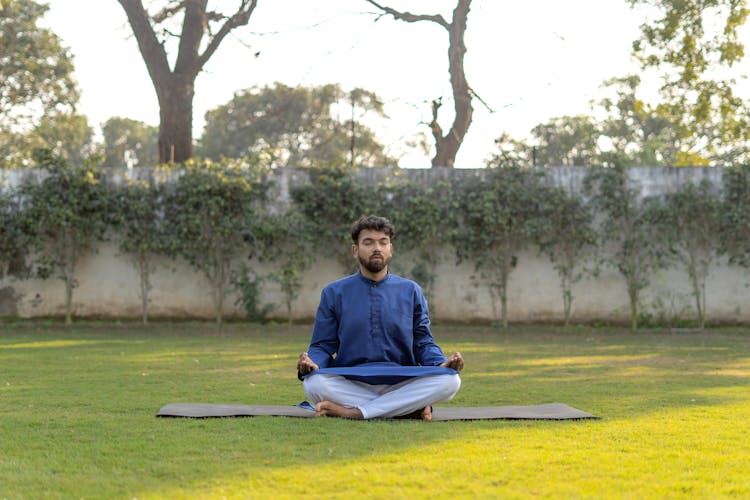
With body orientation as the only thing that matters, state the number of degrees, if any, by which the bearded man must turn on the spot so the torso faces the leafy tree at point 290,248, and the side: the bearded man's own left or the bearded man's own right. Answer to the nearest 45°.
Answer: approximately 180°

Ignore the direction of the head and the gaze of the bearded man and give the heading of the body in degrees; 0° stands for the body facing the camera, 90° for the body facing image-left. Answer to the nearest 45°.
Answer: approximately 0°

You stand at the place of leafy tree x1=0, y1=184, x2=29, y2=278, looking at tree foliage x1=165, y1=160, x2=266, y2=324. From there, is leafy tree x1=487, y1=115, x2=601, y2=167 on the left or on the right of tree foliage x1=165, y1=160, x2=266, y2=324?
left

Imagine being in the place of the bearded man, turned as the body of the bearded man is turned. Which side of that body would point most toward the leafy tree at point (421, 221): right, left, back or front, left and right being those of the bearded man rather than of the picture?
back

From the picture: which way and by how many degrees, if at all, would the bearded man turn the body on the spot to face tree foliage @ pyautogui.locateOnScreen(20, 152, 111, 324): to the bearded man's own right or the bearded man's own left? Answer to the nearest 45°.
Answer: approximately 135° to the bearded man's own right

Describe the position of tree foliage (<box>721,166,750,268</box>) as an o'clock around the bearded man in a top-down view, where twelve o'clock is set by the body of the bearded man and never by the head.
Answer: The tree foliage is roughly at 7 o'clock from the bearded man.

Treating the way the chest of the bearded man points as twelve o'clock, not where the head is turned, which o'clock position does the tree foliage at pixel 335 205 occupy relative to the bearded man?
The tree foliage is roughly at 6 o'clock from the bearded man.

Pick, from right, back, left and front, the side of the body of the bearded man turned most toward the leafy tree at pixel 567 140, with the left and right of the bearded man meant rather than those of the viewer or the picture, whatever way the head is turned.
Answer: back

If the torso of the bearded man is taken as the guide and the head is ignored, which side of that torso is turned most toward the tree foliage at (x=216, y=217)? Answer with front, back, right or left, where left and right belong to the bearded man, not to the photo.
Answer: back

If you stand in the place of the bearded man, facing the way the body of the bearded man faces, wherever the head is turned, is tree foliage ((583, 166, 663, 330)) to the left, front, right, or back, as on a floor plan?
back

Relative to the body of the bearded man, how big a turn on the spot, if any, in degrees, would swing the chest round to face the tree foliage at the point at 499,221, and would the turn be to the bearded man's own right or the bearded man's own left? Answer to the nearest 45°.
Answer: approximately 180°
